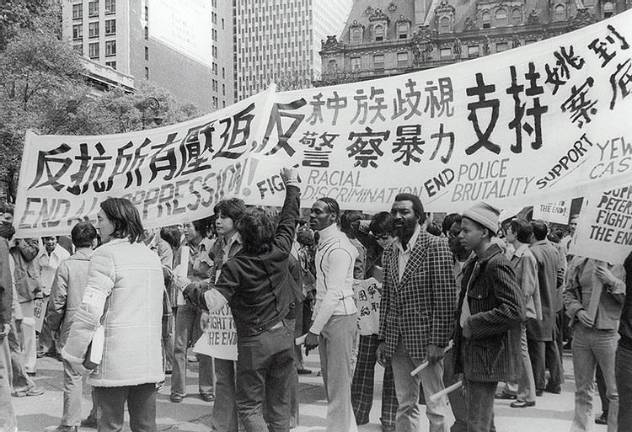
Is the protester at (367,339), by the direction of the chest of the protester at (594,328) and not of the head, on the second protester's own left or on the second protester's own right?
on the second protester's own right

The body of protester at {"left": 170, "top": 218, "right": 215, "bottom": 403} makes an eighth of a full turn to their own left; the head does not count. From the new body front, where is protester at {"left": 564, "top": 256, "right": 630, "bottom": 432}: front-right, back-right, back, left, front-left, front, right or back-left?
front-left

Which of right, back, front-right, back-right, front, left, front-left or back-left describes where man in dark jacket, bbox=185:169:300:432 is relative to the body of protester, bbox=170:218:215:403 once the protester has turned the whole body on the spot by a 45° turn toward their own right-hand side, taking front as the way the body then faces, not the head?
left

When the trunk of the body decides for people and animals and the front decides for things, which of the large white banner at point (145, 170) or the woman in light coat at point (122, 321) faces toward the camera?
the large white banner

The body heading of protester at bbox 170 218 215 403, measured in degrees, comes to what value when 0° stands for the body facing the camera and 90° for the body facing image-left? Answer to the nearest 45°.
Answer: approximately 45°

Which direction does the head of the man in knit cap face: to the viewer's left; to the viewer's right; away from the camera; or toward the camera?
to the viewer's left

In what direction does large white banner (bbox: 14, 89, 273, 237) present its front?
toward the camera

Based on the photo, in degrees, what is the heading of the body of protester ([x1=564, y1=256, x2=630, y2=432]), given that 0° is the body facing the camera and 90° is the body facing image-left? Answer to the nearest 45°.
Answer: approximately 0°

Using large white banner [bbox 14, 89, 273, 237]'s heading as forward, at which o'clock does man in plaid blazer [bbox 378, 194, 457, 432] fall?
The man in plaid blazer is roughly at 10 o'clock from the large white banner.

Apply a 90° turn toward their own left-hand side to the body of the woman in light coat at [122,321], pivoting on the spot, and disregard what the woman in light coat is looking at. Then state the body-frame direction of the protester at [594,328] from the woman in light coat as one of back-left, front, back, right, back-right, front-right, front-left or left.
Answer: back-left

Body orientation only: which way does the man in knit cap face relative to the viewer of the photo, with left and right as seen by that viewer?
facing to the left of the viewer
